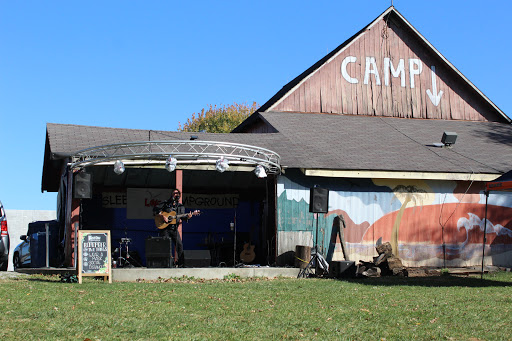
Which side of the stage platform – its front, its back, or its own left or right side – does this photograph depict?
front

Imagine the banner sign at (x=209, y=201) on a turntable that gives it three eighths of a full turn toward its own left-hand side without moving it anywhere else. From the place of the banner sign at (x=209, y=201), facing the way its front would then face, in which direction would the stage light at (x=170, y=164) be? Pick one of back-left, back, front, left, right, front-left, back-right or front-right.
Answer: back-right

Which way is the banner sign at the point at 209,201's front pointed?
toward the camera

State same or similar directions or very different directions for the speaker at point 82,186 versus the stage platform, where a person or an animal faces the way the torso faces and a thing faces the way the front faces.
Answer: same or similar directions

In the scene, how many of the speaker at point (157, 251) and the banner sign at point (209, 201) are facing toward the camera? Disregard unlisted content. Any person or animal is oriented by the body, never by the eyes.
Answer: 2

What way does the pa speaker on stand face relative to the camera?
toward the camera

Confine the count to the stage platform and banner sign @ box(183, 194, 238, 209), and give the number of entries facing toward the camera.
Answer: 2

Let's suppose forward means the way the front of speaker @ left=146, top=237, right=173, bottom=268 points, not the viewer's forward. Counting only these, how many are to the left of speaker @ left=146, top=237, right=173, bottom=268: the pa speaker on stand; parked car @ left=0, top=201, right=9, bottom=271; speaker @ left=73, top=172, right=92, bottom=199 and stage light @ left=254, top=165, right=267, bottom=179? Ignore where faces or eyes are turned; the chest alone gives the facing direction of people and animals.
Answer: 2

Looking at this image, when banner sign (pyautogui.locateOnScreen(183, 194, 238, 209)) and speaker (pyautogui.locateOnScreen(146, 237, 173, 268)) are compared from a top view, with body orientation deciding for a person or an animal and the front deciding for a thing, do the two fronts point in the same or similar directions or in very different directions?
same or similar directions

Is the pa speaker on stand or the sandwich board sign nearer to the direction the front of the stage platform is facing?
the sandwich board sign

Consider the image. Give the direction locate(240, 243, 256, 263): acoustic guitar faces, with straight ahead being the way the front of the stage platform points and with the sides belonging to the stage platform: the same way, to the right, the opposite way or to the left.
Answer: the same way

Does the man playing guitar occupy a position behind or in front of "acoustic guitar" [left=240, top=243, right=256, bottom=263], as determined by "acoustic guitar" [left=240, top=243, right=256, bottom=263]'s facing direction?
in front
